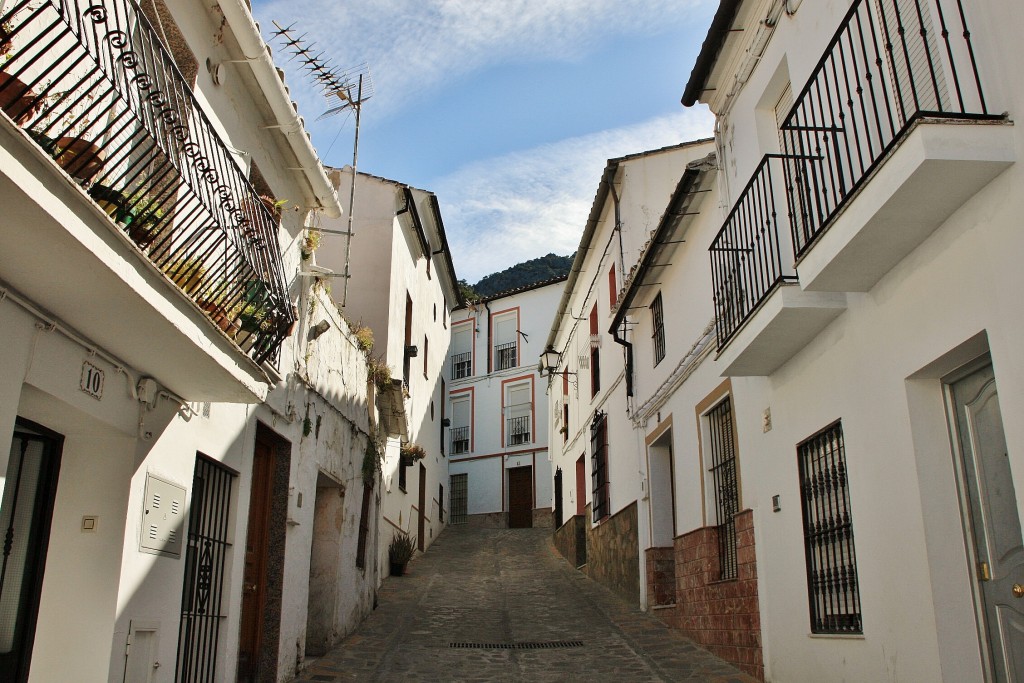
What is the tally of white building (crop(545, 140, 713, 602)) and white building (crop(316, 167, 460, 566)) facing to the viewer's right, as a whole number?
1

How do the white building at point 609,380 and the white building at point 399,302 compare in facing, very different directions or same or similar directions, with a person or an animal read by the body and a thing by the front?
very different directions

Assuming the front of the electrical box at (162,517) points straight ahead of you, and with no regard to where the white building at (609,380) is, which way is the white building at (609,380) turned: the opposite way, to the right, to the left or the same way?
the opposite way

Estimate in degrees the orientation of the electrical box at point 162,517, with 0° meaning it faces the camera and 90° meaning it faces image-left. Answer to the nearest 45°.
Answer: approximately 315°

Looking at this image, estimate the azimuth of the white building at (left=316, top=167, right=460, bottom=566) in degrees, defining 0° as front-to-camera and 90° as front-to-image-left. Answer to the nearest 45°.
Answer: approximately 270°

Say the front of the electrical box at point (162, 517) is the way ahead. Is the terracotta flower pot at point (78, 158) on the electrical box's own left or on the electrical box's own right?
on the electrical box's own right

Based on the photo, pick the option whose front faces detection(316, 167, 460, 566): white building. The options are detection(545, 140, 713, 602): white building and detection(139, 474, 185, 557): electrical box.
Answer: detection(545, 140, 713, 602): white building

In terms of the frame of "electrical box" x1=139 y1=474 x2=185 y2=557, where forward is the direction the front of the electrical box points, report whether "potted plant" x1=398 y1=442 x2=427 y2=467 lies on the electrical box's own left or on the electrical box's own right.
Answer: on the electrical box's own left

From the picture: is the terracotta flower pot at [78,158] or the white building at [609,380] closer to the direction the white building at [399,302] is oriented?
the white building

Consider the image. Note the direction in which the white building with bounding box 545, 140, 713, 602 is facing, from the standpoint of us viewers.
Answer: facing to the left of the viewer

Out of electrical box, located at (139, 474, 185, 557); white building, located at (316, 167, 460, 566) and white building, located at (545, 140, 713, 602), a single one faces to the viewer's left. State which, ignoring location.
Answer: white building, located at (545, 140, 713, 602)
